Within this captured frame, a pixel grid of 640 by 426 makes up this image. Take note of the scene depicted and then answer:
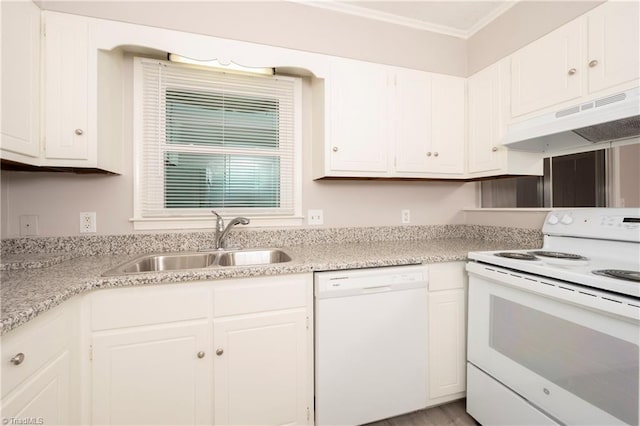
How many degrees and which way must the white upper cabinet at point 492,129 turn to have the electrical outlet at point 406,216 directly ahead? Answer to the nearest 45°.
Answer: approximately 45° to its right

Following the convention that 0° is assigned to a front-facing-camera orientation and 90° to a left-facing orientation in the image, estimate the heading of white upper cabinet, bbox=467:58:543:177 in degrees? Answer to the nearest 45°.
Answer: approximately 45°

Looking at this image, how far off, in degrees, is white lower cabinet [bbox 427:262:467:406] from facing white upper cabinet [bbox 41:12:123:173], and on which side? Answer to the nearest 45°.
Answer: approximately 90° to its right

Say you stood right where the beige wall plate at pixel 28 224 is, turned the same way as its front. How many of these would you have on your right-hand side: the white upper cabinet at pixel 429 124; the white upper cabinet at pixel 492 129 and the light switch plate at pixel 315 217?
0

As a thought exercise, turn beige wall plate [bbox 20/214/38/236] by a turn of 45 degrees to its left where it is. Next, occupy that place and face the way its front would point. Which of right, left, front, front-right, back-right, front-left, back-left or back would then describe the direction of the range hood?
front

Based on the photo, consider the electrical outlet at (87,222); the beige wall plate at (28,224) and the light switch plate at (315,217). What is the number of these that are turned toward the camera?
3

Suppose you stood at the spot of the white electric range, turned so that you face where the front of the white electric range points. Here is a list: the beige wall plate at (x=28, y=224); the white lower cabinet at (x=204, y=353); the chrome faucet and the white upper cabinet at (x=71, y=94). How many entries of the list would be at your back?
0

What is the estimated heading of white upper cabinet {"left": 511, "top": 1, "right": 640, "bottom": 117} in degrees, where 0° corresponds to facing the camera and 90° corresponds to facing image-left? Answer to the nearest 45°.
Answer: approximately 45°

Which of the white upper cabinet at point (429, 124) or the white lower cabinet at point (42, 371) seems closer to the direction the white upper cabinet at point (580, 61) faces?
the white lower cabinet

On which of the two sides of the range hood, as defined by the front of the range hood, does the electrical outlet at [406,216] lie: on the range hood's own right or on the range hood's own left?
on the range hood's own right

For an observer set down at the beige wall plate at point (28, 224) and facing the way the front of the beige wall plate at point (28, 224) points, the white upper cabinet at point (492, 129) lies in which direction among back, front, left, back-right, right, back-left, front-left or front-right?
front-left

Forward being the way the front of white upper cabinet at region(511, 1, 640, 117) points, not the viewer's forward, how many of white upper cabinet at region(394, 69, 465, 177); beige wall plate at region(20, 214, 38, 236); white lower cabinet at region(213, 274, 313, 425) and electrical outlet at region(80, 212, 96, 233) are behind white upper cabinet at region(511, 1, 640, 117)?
0

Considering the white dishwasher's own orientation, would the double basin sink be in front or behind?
behind

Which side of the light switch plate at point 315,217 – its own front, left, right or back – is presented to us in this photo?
front

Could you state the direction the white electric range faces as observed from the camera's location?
facing the viewer and to the left of the viewer

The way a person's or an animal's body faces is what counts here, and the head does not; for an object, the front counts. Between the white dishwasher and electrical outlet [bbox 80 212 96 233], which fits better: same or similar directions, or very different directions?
same or similar directions
